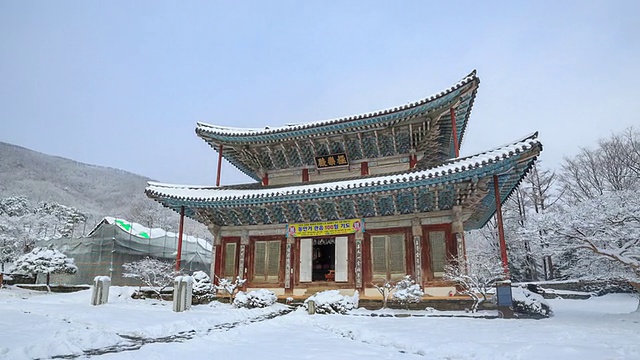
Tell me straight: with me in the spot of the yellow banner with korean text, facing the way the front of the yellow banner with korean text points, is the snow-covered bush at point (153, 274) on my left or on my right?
on my right

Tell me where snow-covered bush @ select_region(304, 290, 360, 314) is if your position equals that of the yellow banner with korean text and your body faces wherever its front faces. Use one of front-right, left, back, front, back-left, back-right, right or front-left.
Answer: front

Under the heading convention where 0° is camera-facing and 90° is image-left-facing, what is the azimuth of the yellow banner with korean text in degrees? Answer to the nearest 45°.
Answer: approximately 0°

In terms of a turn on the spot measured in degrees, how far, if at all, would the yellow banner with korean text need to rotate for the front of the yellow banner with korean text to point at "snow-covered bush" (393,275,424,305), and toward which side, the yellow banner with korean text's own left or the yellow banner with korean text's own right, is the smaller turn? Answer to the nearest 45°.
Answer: approximately 45° to the yellow banner with korean text's own left

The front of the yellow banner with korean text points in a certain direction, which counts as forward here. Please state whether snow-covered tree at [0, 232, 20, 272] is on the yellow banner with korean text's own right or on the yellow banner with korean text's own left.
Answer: on the yellow banner with korean text's own right

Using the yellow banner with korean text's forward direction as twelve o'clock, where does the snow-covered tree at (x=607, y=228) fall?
The snow-covered tree is roughly at 10 o'clock from the yellow banner with korean text.

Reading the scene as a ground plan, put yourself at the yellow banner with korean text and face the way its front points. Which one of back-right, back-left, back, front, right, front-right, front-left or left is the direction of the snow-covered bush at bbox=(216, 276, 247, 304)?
right

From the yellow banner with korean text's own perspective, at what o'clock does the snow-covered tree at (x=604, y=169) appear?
The snow-covered tree is roughly at 8 o'clock from the yellow banner with korean text.

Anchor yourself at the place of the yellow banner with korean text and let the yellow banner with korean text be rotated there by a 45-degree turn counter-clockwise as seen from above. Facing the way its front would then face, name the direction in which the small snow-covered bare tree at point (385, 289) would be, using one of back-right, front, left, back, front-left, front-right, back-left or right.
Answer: front

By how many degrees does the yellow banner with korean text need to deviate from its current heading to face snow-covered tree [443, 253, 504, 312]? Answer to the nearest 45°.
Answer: approximately 45° to its left

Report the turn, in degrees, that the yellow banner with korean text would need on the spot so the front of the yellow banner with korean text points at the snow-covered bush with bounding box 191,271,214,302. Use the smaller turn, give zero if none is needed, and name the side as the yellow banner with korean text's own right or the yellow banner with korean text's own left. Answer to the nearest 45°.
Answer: approximately 90° to the yellow banner with korean text's own right

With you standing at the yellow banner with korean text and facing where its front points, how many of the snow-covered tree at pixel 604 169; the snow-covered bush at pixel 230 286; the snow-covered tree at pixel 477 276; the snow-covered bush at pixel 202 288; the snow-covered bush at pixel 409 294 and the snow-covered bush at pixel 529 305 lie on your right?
2

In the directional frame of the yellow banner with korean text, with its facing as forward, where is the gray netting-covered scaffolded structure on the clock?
The gray netting-covered scaffolded structure is roughly at 4 o'clock from the yellow banner with korean text.

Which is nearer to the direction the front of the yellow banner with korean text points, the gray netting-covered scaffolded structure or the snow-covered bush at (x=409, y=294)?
the snow-covered bush

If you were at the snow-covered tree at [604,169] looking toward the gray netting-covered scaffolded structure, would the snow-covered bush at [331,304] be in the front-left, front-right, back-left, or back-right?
front-left

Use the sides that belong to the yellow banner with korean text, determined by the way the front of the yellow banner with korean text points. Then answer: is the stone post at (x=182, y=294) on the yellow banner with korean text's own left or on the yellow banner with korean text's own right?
on the yellow banner with korean text's own right

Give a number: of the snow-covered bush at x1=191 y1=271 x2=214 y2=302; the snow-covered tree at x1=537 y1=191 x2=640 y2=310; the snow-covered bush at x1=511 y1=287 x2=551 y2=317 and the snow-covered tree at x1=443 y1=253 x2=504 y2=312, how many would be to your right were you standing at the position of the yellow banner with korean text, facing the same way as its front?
1
